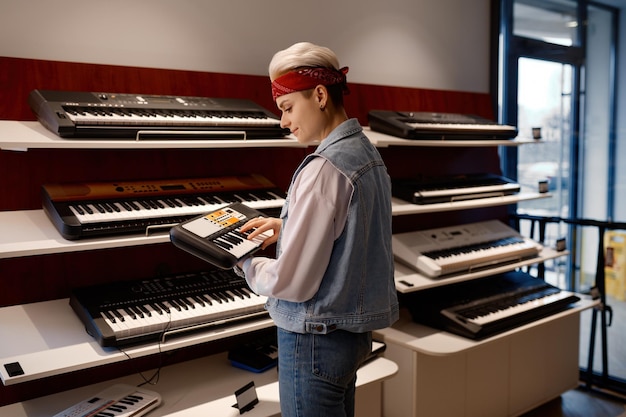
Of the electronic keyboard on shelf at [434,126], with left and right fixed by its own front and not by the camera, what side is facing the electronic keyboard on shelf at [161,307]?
right

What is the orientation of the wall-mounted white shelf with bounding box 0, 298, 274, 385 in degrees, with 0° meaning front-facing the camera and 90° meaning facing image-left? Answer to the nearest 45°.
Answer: approximately 315°

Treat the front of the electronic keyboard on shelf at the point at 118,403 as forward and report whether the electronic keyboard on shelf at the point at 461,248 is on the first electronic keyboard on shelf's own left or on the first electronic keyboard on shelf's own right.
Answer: on the first electronic keyboard on shelf's own left

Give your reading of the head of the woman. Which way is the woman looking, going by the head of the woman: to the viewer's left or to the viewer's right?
to the viewer's left

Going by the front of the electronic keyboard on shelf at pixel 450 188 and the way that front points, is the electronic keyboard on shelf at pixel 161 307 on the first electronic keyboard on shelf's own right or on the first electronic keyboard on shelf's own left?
on the first electronic keyboard on shelf's own right

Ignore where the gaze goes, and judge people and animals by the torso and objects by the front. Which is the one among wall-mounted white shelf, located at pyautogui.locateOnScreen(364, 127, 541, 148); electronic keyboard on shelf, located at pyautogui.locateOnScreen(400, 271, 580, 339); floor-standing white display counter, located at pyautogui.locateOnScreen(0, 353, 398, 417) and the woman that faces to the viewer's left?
the woman

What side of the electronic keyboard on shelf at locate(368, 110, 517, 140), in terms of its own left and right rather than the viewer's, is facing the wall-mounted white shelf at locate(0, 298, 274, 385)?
right

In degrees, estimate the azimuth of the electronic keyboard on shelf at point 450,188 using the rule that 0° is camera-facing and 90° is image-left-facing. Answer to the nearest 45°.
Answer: approximately 315°

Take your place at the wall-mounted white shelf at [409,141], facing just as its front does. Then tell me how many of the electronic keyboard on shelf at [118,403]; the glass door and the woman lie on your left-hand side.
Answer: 1
